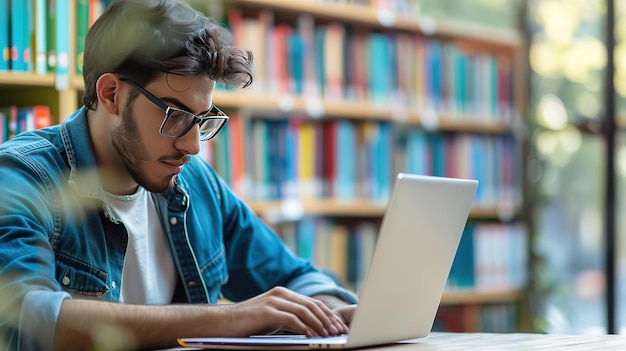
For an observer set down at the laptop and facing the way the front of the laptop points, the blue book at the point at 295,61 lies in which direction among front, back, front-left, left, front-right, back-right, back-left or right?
right

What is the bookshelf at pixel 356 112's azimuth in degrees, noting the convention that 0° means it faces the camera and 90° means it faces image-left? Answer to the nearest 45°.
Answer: approximately 0°

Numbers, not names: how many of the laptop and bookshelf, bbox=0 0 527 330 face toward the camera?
1

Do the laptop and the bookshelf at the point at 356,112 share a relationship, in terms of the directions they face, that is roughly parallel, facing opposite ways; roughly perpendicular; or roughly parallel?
roughly perpendicular

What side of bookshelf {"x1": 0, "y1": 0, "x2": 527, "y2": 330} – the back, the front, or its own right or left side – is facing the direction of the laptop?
front

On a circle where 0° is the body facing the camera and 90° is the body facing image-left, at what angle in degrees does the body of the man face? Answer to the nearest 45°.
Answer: approximately 315°

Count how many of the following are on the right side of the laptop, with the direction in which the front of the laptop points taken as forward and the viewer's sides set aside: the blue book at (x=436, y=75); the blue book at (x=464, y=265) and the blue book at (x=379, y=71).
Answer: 3

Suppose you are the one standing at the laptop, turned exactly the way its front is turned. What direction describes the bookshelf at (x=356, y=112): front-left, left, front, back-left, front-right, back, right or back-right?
right

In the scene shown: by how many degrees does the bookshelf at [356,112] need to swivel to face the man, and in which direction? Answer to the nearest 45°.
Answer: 0° — it already faces them

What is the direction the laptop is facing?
to the viewer's left
